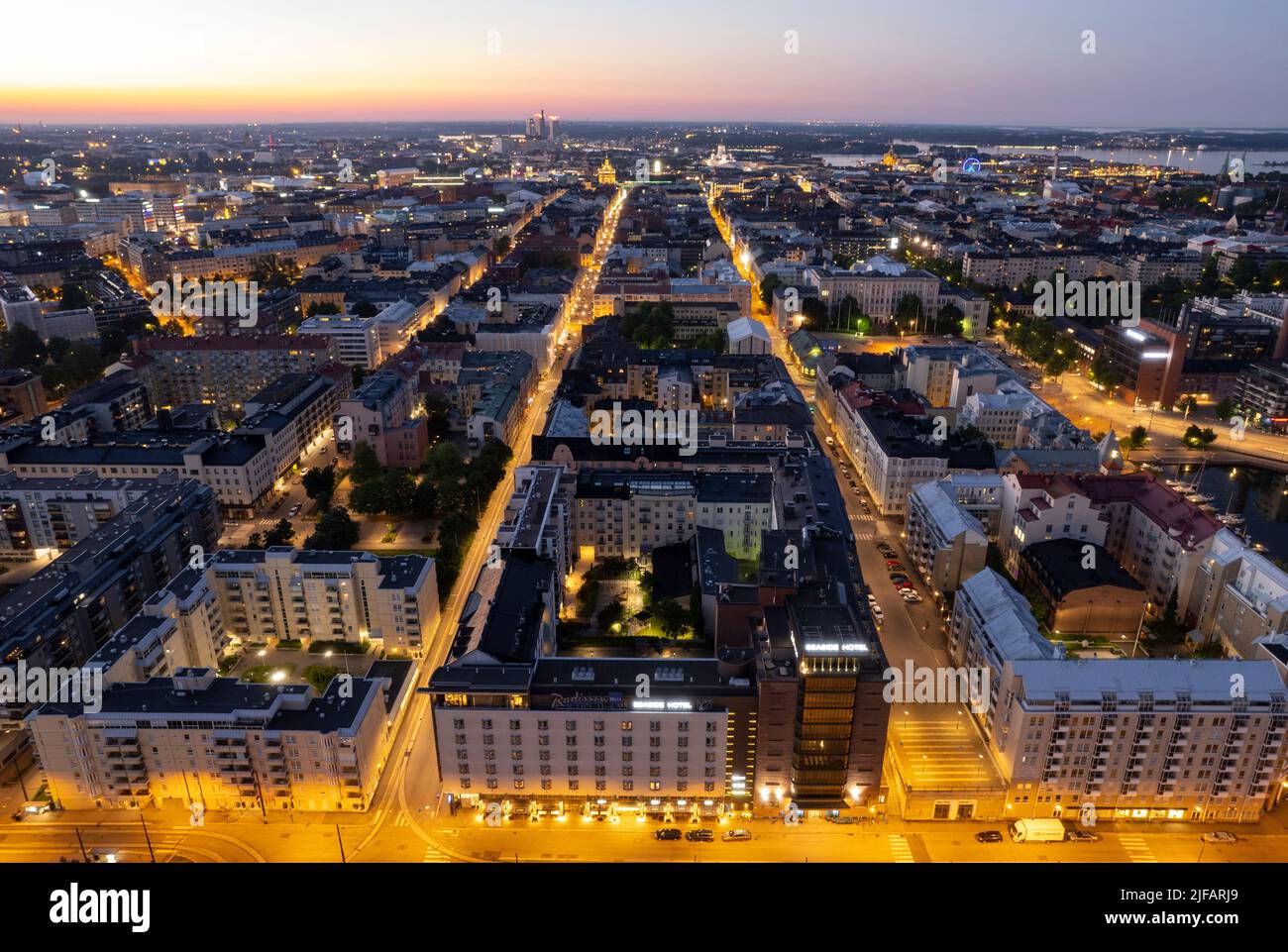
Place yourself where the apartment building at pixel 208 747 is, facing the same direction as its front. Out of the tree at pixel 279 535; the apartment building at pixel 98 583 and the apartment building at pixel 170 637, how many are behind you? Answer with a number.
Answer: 3

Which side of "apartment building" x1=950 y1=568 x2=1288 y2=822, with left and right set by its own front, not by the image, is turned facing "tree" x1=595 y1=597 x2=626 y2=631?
right

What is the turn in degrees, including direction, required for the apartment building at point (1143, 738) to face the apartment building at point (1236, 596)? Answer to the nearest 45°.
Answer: approximately 180°

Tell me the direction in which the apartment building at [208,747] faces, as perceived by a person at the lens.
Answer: facing the viewer

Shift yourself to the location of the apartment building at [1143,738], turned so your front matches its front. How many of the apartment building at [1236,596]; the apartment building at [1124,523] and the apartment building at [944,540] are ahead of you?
0

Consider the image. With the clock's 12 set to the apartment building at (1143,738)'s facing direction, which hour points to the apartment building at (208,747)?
the apartment building at (208,747) is roughly at 2 o'clock from the apartment building at (1143,738).

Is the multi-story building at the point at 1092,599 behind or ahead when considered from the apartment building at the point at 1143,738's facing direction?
behind

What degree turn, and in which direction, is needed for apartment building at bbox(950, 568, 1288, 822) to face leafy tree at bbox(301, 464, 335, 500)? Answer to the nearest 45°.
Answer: approximately 90° to its right

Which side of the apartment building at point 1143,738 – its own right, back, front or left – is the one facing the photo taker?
front

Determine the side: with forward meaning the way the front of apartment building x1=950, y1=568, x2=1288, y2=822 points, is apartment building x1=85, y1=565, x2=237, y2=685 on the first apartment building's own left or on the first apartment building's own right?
on the first apartment building's own right

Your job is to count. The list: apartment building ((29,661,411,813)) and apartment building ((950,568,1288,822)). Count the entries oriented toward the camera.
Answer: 2

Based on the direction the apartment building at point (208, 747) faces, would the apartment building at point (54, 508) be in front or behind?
behind

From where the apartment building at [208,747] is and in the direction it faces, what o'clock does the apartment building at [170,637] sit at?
the apartment building at [170,637] is roughly at 6 o'clock from the apartment building at [208,747].

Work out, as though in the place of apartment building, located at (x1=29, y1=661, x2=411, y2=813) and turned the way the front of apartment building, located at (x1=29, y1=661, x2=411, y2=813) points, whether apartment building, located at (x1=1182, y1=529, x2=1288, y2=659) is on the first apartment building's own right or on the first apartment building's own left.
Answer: on the first apartment building's own left
